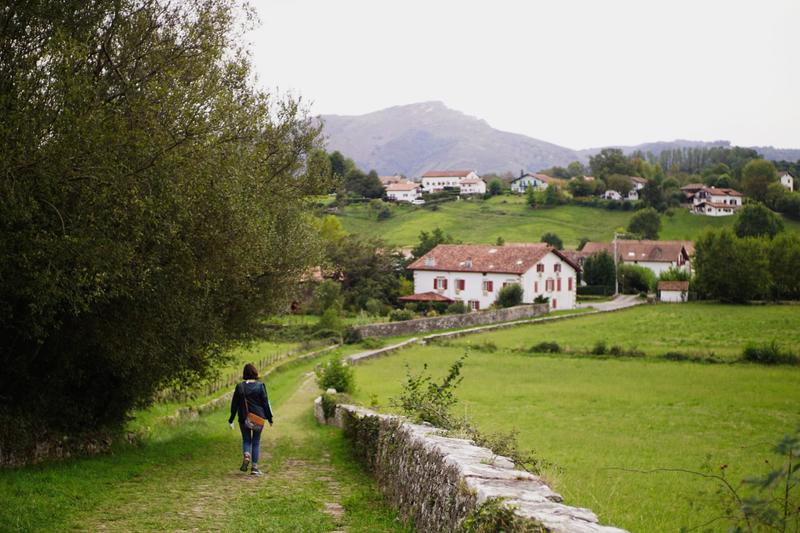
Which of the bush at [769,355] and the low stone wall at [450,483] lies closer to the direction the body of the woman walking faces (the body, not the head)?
the bush

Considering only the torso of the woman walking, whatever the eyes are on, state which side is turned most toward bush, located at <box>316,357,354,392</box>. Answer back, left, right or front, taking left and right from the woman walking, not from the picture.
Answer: front

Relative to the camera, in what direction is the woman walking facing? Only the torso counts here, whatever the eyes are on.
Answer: away from the camera

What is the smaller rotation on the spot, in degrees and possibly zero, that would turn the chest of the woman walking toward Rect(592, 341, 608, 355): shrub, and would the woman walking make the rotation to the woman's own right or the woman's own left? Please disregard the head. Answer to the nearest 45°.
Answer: approximately 45° to the woman's own right

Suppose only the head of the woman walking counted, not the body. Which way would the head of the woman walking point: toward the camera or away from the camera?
away from the camera

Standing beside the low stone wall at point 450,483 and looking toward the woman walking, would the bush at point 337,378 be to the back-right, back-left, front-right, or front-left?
front-right

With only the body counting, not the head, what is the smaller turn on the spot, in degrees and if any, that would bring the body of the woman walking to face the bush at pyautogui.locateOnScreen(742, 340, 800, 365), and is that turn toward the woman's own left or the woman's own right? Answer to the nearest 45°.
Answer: approximately 45° to the woman's own right

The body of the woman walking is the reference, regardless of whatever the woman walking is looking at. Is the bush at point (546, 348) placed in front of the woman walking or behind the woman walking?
in front
